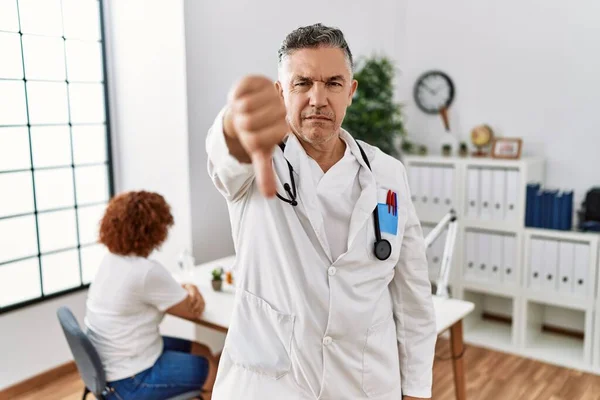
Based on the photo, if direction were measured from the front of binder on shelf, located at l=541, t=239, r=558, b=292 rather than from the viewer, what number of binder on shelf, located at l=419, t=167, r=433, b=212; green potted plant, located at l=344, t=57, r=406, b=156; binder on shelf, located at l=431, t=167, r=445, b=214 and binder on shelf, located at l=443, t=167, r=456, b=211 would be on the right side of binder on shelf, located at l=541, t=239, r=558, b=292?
4

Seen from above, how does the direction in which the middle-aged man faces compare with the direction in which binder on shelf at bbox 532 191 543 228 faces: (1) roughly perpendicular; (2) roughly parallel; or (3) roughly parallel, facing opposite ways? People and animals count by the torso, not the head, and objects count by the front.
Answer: roughly parallel

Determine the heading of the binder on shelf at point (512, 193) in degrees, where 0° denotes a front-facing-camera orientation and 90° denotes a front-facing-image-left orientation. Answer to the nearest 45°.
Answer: approximately 0°

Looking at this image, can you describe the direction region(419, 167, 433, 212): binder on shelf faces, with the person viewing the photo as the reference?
facing the viewer

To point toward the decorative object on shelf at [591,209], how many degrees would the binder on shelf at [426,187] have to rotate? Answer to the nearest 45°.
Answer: approximately 90° to its left

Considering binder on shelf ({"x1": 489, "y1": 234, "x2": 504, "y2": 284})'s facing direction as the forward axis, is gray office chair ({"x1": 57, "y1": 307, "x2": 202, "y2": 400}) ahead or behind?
ahead

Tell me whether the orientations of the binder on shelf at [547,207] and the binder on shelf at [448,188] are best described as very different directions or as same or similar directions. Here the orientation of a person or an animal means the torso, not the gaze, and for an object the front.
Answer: same or similar directions

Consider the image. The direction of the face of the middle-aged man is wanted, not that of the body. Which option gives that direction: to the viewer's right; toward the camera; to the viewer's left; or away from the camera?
toward the camera

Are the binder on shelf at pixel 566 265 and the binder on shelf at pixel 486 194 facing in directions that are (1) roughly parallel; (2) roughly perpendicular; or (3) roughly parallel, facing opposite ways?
roughly parallel

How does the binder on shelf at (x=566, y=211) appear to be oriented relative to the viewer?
toward the camera

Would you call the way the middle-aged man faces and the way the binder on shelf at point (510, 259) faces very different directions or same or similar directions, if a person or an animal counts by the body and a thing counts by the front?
same or similar directions

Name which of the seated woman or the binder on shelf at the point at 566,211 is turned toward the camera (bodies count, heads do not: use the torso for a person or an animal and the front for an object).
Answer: the binder on shelf

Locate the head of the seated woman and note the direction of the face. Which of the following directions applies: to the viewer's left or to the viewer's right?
to the viewer's right

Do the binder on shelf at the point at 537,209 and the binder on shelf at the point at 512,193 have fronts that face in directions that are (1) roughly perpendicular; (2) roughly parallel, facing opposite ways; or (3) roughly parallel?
roughly parallel

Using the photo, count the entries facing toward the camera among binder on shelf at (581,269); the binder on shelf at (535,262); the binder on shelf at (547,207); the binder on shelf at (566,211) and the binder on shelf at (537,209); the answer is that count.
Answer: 5
